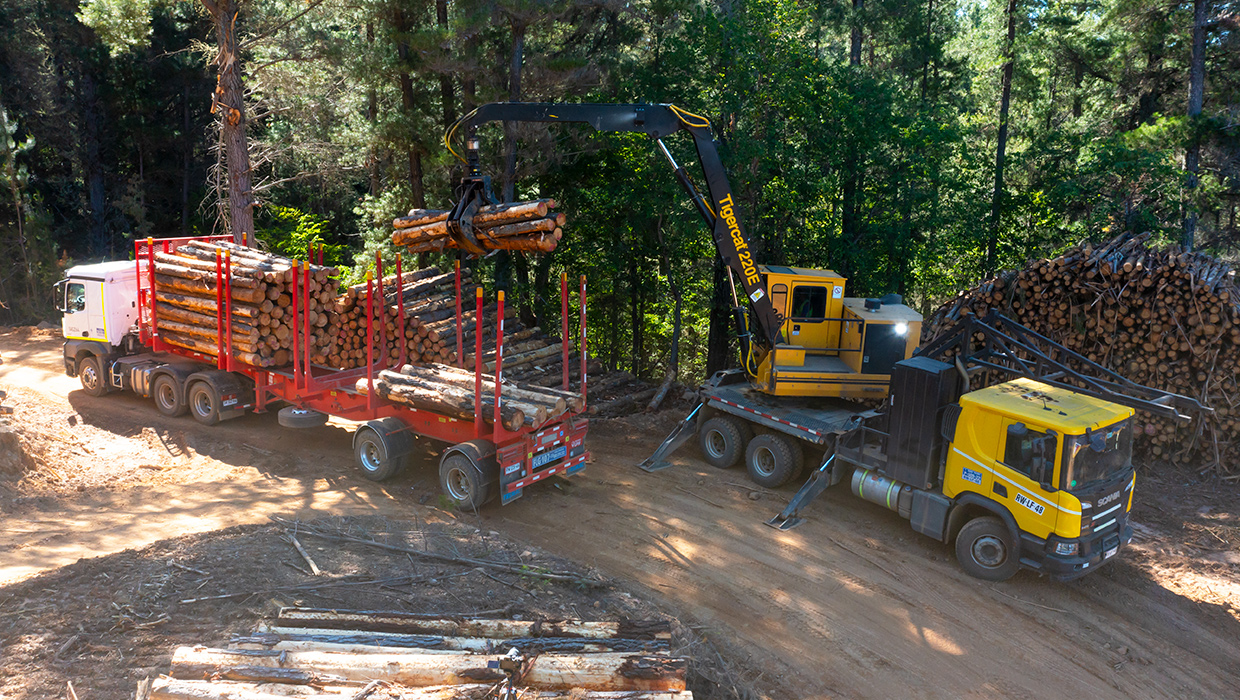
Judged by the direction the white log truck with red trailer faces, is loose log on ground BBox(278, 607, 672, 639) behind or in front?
behind

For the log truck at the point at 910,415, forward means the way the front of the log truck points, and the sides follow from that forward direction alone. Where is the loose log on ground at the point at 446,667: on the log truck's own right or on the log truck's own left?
on the log truck's own right

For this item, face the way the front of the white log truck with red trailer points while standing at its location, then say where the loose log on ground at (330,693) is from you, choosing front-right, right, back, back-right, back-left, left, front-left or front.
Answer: back-left

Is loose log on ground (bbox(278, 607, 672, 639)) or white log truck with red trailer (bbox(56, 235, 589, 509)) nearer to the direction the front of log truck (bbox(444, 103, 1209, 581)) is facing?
the loose log on ground

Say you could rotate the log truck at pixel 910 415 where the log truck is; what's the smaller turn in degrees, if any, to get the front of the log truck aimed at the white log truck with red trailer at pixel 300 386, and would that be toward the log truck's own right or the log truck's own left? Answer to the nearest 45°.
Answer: approximately 135° to the log truck's own right

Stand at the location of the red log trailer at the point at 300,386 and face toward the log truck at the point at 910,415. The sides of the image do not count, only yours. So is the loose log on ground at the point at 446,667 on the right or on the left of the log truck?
right

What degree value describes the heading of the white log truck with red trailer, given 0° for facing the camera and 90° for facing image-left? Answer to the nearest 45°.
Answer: approximately 135°
